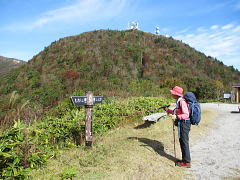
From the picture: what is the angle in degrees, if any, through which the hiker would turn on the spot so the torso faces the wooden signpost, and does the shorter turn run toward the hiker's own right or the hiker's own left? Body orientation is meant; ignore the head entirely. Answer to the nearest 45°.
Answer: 0° — they already face it

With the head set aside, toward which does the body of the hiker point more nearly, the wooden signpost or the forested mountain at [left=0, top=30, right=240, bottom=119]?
the wooden signpost

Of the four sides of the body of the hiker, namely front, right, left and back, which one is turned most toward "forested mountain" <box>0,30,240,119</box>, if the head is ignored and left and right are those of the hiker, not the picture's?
right

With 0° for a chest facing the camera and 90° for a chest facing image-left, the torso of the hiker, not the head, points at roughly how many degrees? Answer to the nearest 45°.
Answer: approximately 90°
